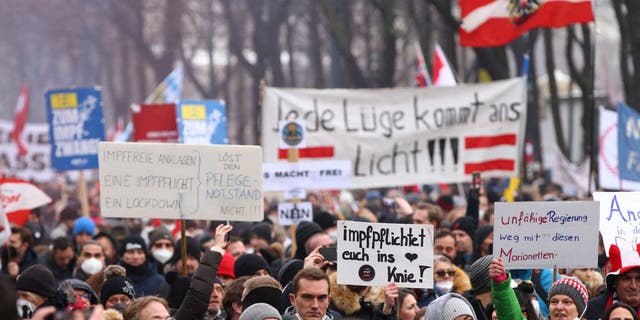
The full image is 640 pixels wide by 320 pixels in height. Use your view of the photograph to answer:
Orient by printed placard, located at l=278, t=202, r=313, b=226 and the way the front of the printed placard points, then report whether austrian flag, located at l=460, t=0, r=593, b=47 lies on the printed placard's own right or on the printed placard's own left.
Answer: on the printed placard's own left

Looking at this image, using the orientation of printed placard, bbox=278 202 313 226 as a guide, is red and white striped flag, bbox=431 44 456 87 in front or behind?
behind

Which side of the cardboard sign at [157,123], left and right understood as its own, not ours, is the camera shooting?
front

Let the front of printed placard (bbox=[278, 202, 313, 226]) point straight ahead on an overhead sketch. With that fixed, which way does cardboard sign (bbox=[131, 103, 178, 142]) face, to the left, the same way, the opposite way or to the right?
the same way

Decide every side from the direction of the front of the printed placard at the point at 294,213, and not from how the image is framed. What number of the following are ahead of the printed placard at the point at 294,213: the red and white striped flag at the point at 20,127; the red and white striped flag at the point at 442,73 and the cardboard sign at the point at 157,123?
0

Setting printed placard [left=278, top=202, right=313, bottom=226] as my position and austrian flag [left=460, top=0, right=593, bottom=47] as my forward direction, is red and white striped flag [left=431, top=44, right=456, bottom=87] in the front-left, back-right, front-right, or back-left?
front-left

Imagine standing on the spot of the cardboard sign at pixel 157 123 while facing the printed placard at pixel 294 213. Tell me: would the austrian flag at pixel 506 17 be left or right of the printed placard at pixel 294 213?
left

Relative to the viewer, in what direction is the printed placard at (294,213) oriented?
toward the camera

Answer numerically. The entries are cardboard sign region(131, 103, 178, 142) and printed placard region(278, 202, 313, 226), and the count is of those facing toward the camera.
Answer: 2

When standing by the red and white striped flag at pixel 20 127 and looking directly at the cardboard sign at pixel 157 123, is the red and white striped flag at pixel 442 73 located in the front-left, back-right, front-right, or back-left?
front-left
